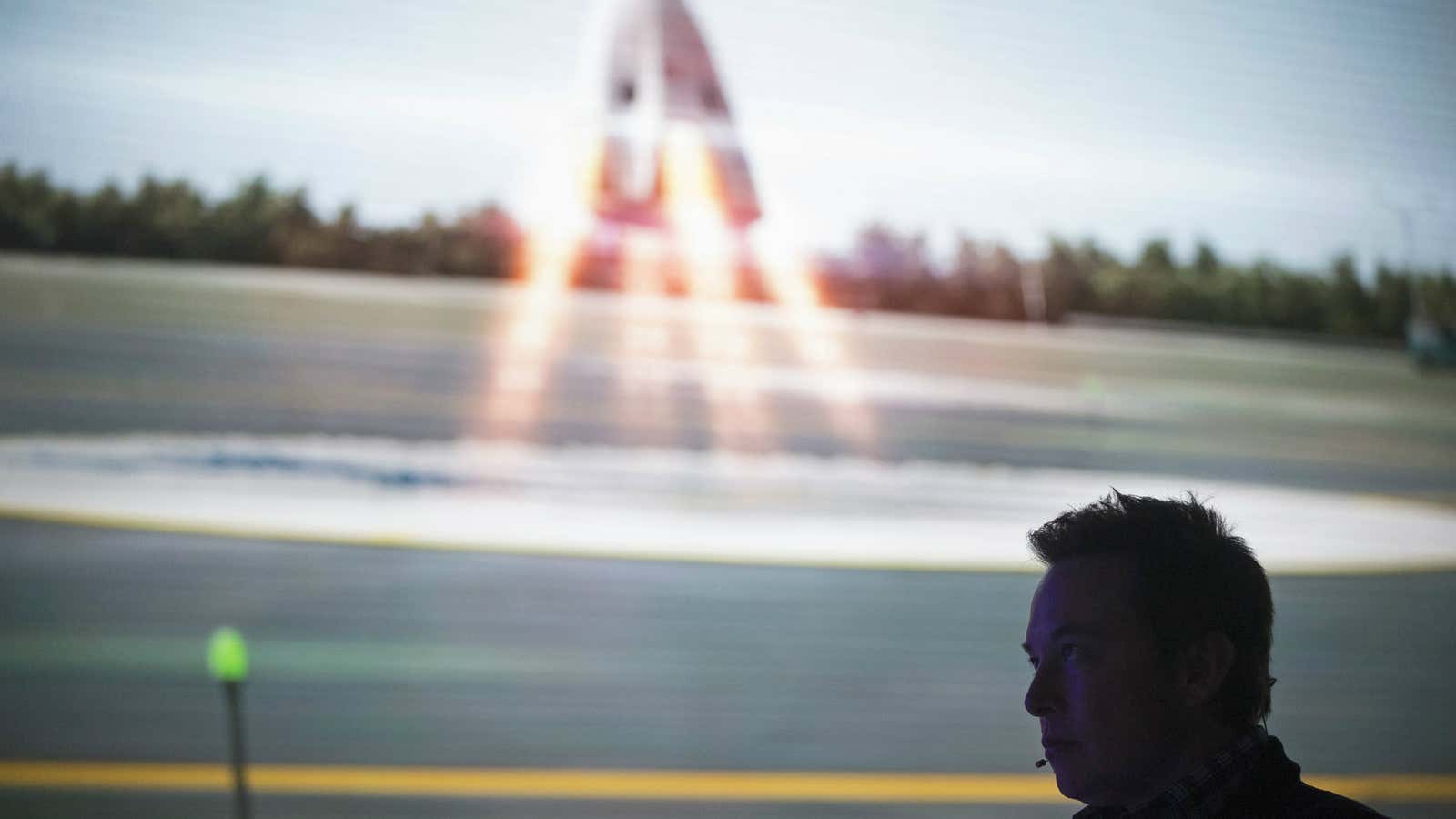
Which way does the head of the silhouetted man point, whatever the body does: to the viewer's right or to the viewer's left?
to the viewer's left

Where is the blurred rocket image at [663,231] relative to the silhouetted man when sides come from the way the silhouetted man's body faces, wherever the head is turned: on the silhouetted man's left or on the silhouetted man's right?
on the silhouetted man's right

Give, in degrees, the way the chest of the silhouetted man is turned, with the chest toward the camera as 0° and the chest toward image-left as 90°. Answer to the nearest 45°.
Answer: approximately 45°

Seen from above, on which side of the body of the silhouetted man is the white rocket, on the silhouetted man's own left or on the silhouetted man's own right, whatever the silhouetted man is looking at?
on the silhouetted man's own right
